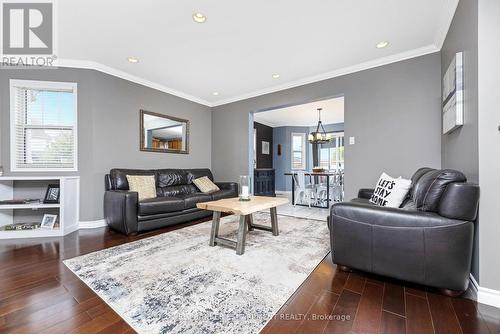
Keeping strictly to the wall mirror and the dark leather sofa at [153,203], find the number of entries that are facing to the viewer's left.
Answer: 0

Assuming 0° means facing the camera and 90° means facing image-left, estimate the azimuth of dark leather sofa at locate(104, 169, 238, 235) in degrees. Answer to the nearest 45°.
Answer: approximately 315°

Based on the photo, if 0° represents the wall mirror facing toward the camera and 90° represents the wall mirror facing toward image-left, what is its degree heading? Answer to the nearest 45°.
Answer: approximately 315°

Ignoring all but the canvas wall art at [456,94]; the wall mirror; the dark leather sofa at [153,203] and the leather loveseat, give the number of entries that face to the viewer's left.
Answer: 2

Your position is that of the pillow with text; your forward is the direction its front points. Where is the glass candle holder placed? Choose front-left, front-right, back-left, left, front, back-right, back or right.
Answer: front-right

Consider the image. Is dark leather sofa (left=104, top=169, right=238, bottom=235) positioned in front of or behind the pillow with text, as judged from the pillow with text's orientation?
in front

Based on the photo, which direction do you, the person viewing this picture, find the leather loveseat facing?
facing to the left of the viewer

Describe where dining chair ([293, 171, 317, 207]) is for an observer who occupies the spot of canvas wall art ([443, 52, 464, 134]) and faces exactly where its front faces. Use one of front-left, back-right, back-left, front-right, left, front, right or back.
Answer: front-right

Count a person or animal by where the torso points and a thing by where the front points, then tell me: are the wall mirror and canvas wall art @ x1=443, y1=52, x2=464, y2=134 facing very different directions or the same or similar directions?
very different directions

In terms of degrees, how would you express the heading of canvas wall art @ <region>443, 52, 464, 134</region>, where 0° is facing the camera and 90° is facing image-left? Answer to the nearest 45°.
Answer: approximately 90°

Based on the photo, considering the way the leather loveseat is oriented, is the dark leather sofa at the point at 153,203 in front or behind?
in front

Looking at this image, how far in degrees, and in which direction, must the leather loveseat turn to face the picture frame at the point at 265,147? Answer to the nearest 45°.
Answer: approximately 45° to its right

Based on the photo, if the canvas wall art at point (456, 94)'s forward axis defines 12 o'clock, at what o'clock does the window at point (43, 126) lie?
The window is roughly at 11 o'clock from the canvas wall art.

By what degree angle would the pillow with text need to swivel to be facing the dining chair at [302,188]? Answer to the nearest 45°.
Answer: approximately 90° to its right

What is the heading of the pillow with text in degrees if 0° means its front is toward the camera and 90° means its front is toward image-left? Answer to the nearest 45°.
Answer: approximately 45°
